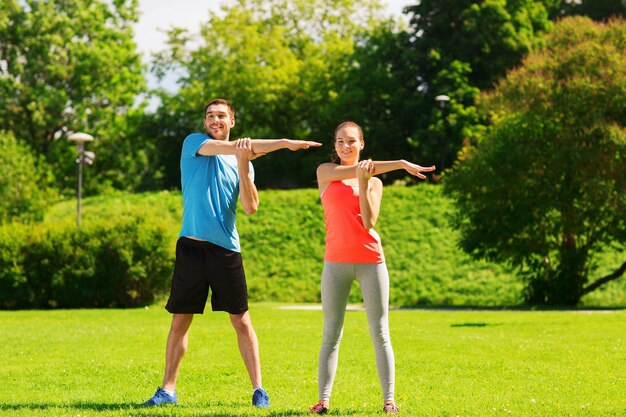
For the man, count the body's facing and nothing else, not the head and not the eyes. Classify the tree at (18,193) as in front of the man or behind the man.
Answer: behind

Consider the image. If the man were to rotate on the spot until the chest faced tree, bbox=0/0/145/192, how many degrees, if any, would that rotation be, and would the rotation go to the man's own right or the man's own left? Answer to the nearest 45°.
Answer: approximately 180°

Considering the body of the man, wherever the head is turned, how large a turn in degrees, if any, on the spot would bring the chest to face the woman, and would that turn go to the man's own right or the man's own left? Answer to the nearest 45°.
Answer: approximately 45° to the man's own left

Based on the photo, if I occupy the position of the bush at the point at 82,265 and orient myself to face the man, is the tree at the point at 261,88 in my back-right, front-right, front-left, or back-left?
back-left

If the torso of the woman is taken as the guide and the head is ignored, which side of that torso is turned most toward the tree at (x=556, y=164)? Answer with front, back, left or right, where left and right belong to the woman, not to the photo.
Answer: back

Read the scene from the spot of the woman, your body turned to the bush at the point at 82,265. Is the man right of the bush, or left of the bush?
left

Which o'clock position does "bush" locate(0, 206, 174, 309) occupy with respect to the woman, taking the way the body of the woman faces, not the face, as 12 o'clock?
The bush is roughly at 5 o'clock from the woman.

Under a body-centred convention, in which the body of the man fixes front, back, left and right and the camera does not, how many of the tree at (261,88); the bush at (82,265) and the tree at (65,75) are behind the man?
3

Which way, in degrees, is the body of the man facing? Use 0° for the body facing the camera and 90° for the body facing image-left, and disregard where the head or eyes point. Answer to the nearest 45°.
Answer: approximately 0°

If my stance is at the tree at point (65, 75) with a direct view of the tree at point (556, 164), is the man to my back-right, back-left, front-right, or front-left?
front-right

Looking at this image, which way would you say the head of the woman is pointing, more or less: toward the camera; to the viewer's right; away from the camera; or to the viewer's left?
toward the camera

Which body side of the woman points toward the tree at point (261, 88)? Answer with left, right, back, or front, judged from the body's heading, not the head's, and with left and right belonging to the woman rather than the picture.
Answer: back

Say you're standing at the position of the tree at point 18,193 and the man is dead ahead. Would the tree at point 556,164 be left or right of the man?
left

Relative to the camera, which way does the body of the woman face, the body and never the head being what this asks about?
toward the camera

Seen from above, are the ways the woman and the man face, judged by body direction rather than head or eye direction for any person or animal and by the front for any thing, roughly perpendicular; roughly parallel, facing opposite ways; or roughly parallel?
roughly parallel

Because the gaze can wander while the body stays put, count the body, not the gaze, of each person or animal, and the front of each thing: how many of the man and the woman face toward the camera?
2

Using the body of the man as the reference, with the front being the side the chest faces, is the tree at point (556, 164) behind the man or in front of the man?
behind
